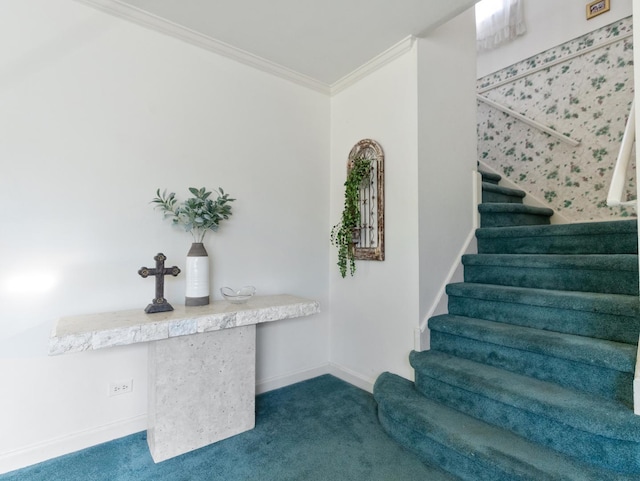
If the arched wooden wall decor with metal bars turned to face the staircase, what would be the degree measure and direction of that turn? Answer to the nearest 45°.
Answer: approximately 90° to its left

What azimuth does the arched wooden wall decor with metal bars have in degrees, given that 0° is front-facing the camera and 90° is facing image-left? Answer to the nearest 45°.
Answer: approximately 45°

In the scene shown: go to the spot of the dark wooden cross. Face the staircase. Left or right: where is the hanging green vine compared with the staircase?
left

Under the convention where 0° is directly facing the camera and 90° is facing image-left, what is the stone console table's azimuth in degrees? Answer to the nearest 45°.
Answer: approximately 315°
